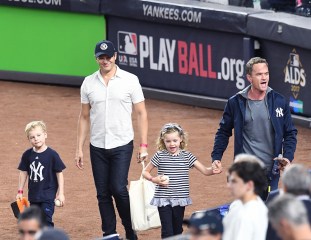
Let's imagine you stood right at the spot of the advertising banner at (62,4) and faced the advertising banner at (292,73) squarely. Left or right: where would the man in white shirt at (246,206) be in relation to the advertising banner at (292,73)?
right

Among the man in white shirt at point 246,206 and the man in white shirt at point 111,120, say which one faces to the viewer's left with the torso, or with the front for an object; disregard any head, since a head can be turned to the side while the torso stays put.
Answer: the man in white shirt at point 246,206

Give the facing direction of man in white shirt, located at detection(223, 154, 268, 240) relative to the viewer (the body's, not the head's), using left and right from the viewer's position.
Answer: facing to the left of the viewer

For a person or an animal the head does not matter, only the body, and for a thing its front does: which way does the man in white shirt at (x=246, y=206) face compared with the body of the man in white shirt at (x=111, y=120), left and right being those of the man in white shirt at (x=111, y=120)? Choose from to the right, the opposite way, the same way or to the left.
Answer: to the right

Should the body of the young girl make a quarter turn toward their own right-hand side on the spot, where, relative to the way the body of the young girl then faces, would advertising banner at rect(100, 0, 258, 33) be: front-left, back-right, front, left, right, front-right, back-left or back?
right

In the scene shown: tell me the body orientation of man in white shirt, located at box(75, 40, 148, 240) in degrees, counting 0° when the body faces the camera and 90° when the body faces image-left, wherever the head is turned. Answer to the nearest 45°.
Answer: approximately 0°
